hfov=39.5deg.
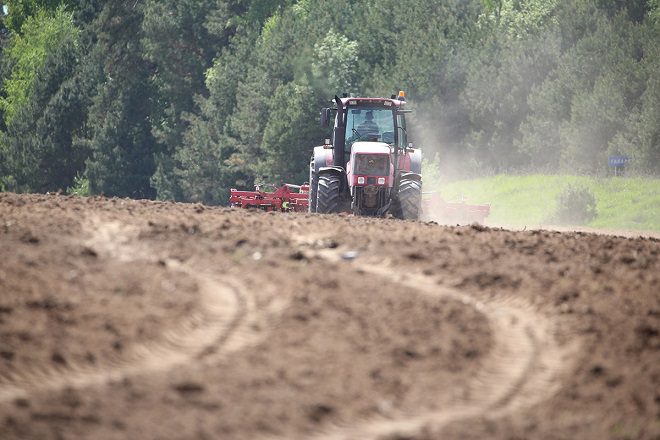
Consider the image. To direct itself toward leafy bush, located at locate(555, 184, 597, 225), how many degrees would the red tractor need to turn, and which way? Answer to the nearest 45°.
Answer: approximately 135° to its left

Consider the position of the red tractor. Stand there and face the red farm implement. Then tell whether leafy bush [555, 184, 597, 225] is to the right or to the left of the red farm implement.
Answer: right

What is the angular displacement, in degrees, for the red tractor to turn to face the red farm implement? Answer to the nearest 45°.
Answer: approximately 180°

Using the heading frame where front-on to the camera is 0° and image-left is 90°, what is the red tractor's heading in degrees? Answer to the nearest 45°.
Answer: approximately 0°
